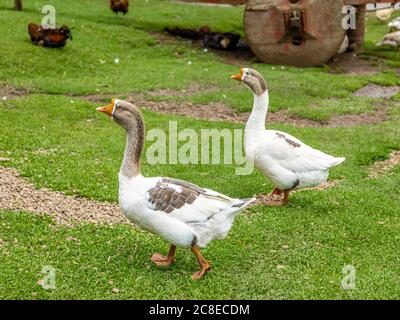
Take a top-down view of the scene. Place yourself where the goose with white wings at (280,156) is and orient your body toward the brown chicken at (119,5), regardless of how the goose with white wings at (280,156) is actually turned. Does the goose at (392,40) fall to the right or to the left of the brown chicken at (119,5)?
right

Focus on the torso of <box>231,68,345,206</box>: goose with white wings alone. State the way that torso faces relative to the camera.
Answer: to the viewer's left

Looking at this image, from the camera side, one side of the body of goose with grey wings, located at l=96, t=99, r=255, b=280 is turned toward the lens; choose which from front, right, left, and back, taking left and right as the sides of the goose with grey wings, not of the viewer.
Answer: left

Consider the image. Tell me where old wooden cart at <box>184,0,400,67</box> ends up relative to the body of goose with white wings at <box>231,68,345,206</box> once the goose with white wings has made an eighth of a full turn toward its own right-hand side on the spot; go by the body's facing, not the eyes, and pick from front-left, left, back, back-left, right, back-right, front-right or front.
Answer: front-right

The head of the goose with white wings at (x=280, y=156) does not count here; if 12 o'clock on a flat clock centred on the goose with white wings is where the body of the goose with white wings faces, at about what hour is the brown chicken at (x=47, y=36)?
The brown chicken is roughly at 2 o'clock from the goose with white wings.
